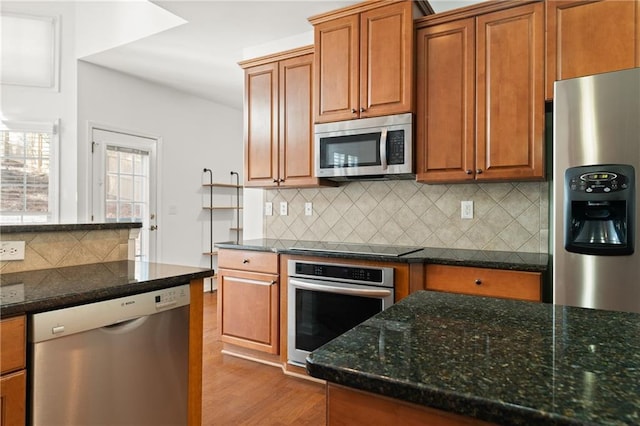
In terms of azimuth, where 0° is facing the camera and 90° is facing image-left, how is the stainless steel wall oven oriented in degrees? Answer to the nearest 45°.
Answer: approximately 45°

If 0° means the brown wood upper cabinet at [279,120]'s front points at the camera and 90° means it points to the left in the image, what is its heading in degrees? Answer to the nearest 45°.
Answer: approximately 45°

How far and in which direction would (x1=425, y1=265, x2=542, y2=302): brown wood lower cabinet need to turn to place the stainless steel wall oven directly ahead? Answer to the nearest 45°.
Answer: approximately 45° to its right

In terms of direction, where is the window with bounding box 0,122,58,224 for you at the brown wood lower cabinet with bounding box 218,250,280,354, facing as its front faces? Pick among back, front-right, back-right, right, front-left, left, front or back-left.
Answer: right

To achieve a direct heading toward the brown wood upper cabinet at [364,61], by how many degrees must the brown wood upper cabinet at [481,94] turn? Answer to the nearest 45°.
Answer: approximately 45° to its right

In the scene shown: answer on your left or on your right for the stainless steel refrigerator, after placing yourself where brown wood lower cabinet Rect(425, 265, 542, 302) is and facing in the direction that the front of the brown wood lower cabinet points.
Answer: on your left

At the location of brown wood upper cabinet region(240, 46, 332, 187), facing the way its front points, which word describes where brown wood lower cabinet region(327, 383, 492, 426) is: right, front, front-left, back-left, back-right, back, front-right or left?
front-left

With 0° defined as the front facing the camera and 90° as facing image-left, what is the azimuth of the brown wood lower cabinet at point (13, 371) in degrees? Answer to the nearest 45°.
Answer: approximately 315°

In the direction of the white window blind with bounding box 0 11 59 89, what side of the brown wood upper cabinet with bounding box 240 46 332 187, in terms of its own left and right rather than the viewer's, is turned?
right

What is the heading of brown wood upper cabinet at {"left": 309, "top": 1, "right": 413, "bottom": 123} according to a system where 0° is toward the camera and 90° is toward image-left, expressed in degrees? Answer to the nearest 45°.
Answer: approximately 45°

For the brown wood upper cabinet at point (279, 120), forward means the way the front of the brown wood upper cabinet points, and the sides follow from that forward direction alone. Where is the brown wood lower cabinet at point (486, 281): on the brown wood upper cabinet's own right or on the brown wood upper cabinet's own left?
on the brown wood upper cabinet's own left
